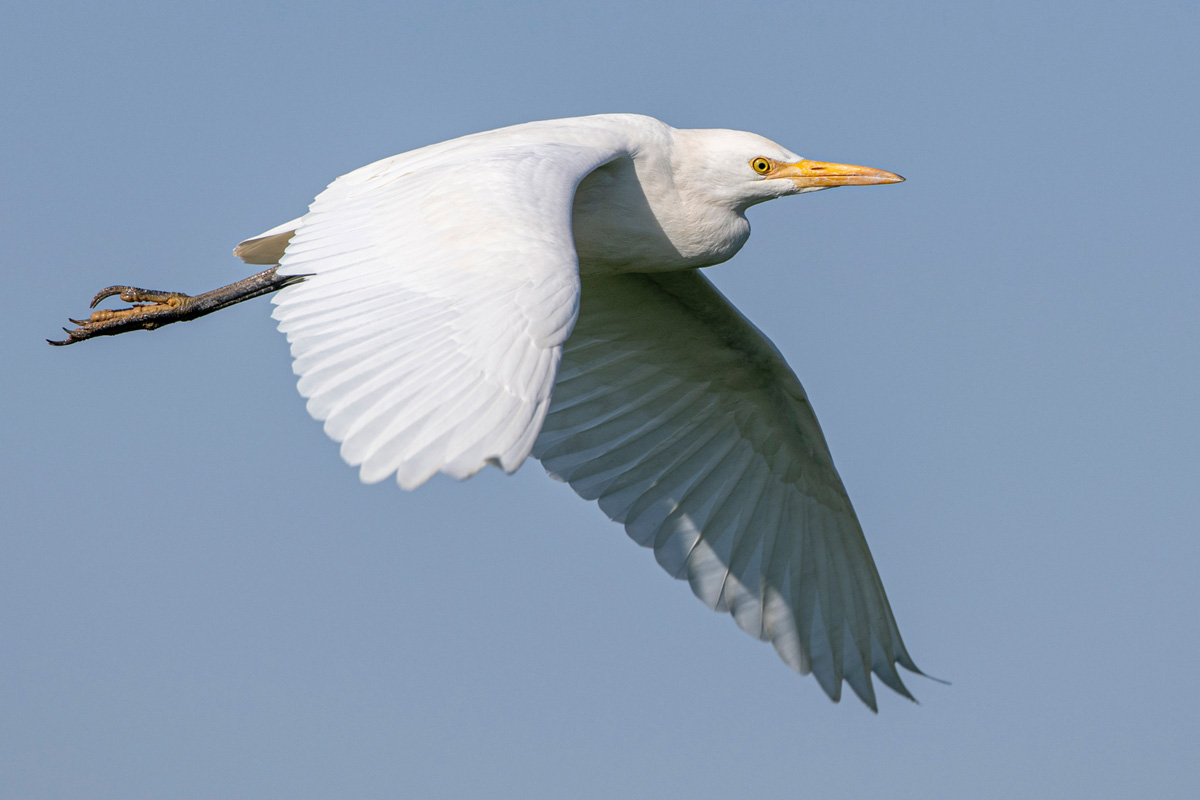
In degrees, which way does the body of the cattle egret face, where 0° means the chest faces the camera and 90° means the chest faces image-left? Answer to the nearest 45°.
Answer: approximately 270°
